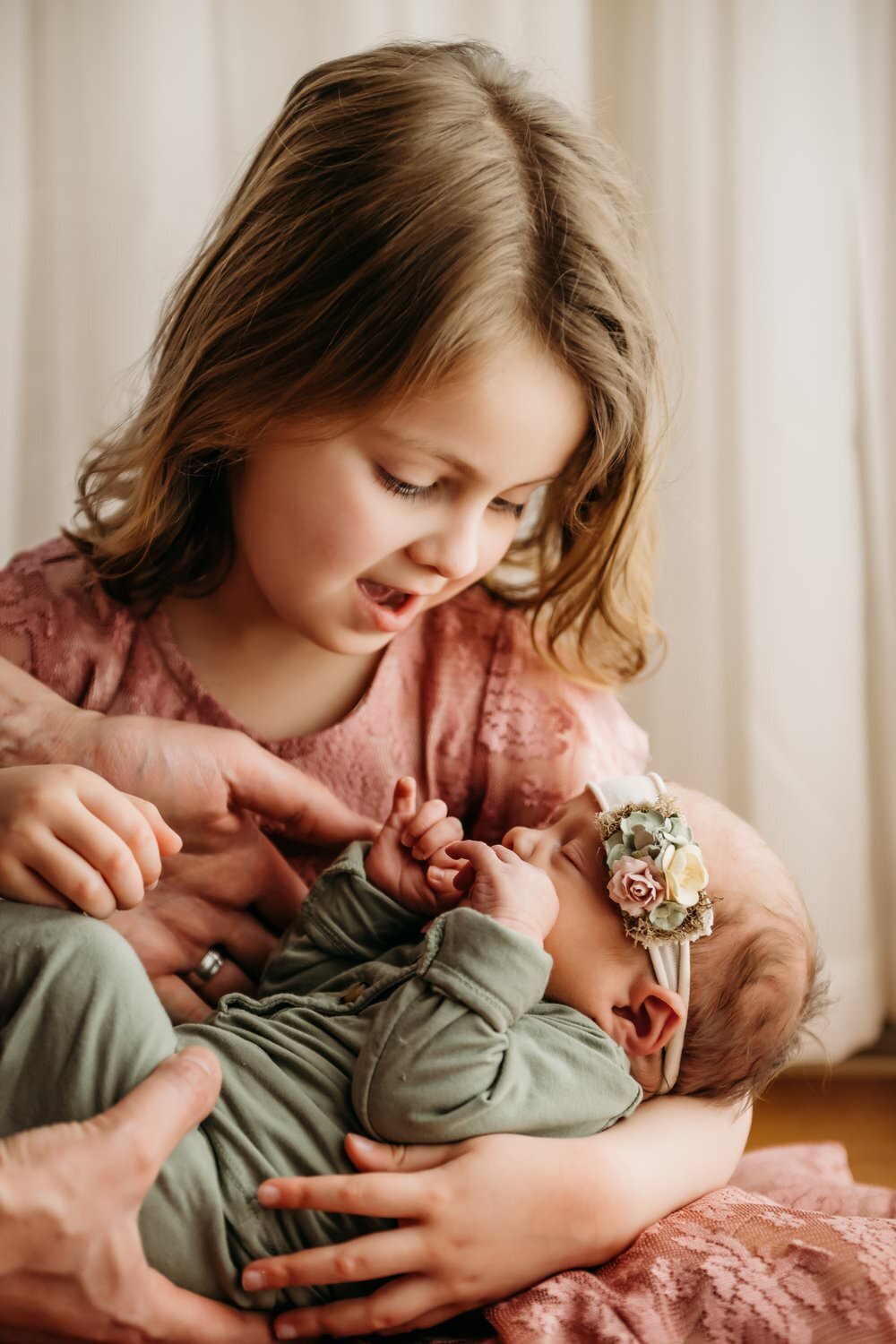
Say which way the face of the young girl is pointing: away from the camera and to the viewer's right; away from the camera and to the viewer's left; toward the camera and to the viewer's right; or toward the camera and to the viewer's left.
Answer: toward the camera and to the viewer's right

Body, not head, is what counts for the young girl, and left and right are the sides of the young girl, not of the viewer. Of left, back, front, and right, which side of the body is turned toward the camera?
front
